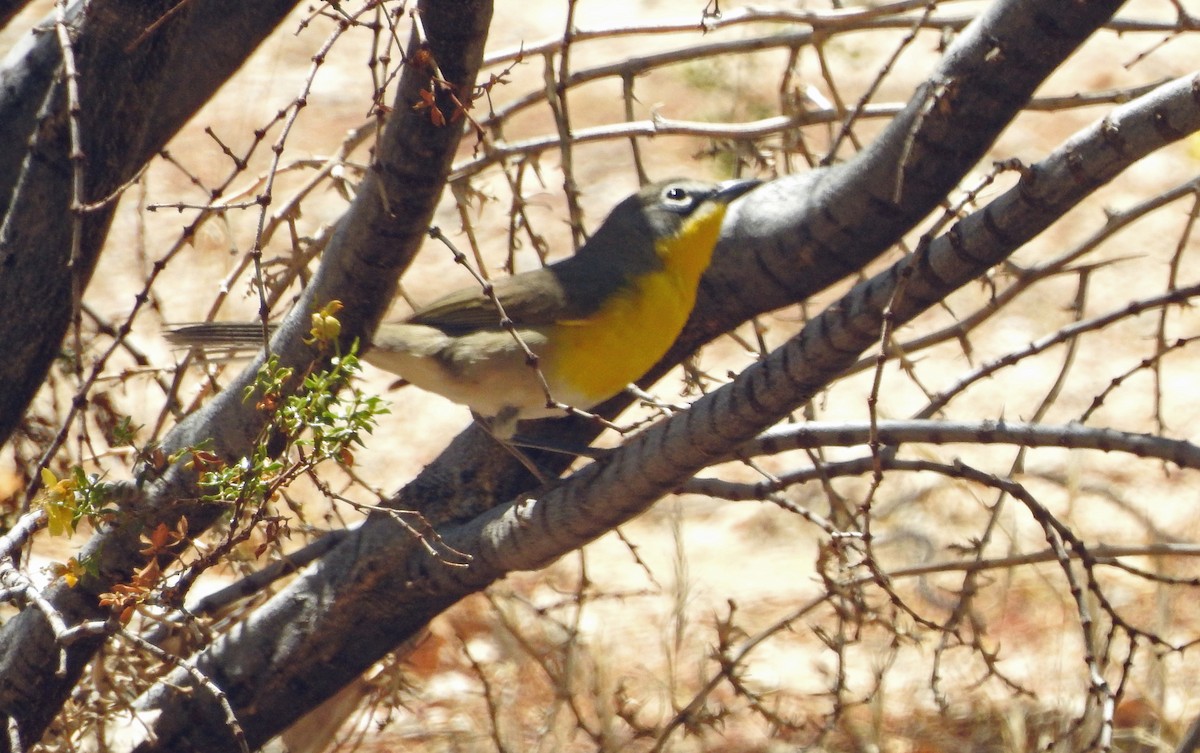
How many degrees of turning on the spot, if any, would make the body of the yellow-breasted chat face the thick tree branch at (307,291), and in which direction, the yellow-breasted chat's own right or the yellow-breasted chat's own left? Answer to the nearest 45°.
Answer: approximately 135° to the yellow-breasted chat's own right

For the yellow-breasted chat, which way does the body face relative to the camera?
to the viewer's right
